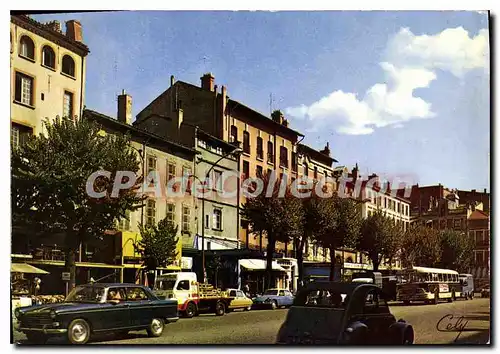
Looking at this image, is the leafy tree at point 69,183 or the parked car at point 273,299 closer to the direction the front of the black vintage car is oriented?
the parked car

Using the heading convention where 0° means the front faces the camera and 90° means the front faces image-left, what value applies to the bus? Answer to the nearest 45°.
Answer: approximately 45°

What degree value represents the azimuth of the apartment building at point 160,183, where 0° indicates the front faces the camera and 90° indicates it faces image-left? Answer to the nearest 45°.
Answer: approximately 315°

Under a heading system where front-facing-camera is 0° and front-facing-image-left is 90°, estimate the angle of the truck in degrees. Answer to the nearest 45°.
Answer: approximately 45°

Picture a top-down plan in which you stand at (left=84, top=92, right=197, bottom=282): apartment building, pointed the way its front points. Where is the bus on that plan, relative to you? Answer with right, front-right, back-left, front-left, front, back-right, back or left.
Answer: front-left

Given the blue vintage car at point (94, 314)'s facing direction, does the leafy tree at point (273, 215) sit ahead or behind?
behind

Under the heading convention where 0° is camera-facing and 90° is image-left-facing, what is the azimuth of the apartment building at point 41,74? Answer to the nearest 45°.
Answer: approximately 315°

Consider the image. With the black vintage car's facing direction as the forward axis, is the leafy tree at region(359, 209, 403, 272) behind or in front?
in front

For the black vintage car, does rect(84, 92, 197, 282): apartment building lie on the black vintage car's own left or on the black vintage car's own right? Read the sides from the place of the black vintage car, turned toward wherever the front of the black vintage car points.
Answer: on the black vintage car's own left

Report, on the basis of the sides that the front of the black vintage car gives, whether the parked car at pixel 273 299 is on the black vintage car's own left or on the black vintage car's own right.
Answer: on the black vintage car's own left
